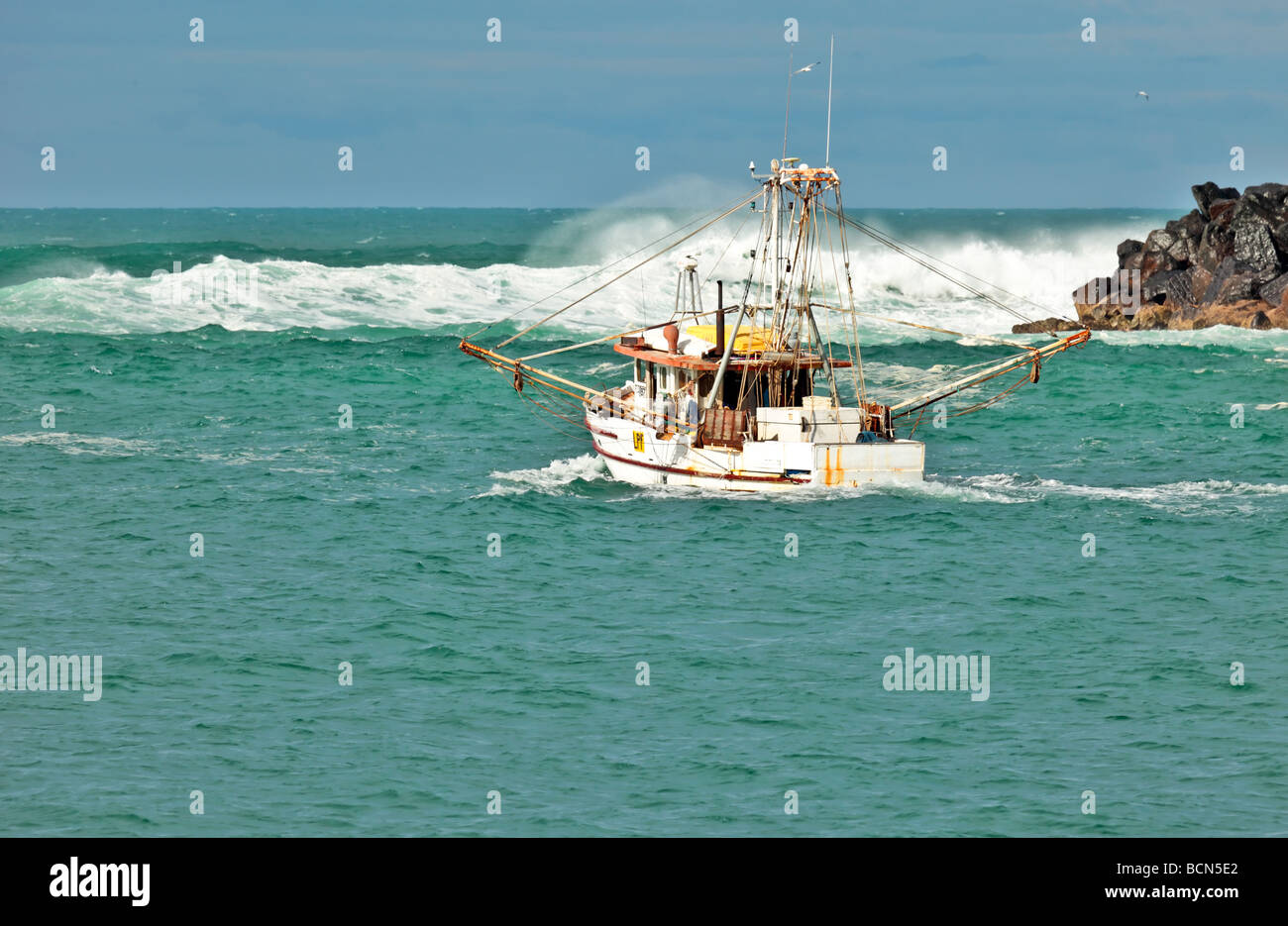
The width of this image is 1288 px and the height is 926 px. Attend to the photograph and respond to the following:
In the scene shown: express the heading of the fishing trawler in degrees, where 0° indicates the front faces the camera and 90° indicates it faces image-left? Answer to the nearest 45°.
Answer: approximately 135°
